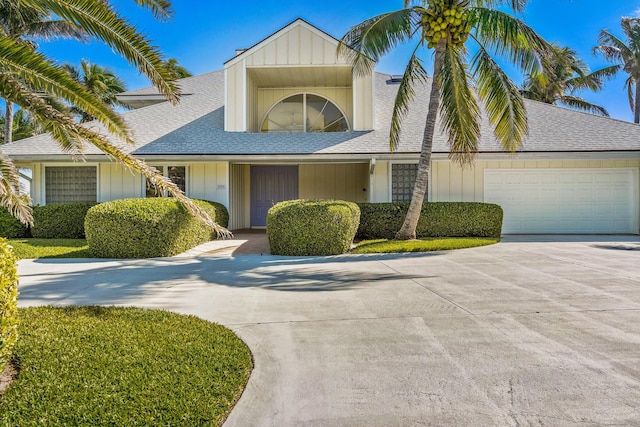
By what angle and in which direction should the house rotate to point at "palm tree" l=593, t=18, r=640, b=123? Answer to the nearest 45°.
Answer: approximately 135° to its left

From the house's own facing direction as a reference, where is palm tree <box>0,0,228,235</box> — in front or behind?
in front

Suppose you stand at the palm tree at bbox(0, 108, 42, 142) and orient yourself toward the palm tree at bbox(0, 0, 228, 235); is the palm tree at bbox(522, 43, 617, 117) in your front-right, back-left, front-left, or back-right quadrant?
front-left

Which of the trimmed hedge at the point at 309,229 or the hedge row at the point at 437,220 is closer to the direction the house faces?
the trimmed hedge

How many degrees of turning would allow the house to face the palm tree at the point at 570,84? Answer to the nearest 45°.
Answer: approximately 135° to its left

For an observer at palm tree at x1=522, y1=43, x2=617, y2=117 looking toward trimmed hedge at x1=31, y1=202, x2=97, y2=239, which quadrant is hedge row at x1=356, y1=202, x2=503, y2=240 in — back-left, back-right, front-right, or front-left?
front-left

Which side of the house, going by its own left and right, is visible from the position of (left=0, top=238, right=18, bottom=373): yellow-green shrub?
front

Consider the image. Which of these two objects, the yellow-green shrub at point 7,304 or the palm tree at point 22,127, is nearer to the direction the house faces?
the yellow-green shrub

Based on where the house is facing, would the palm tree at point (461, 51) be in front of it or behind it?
in front

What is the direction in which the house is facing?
toward the camera

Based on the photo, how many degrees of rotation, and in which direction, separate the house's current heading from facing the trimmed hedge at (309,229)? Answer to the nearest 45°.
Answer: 0° — it already faces it

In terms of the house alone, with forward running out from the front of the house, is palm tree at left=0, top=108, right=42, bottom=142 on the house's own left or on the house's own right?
on the house's own right
